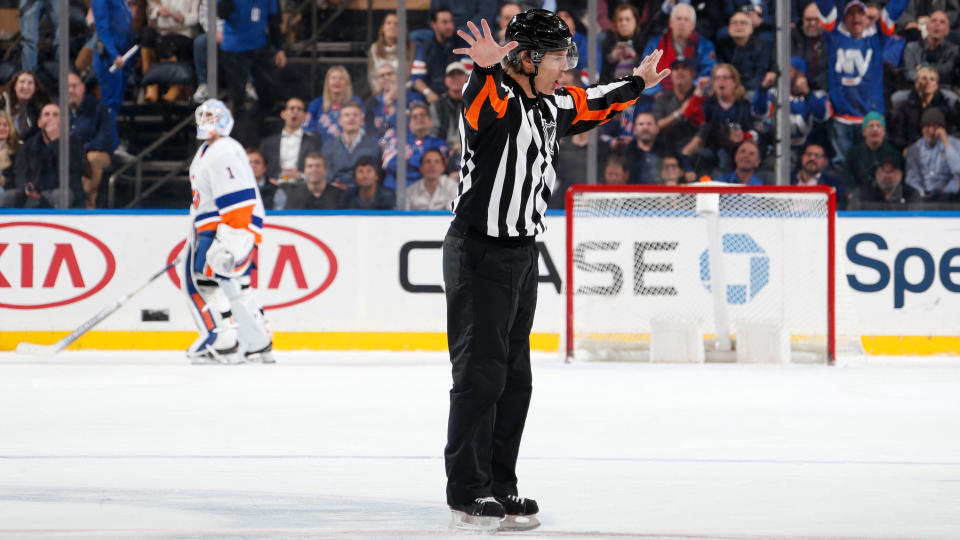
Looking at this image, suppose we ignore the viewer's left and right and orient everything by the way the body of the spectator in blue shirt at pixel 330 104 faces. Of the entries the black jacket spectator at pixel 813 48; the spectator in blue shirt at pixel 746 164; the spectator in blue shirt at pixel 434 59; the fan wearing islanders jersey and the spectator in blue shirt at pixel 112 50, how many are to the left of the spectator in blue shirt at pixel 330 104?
4

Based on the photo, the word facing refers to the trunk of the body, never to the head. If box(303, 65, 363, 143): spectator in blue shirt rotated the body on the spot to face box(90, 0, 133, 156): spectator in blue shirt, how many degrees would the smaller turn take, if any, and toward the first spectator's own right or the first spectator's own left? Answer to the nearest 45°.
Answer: approximately 90° to the first spectator's own right

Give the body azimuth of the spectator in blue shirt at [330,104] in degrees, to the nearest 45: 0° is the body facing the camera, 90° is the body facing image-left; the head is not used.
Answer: approximately 0°

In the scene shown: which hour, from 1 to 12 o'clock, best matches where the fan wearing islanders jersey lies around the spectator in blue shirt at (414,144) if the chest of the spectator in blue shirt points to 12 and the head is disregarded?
The fan wearing islanders jersey is roughly at 9 o'clock from the spectator in blue shirt.

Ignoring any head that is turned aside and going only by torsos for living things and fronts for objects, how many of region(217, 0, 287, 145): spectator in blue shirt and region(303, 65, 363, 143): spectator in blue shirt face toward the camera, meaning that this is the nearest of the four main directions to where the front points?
2

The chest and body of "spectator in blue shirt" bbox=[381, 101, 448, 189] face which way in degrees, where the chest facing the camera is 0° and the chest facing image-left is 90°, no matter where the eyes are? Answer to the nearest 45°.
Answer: approximately 0°

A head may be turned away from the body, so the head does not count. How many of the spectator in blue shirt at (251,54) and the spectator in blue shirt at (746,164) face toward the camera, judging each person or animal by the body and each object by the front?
2
